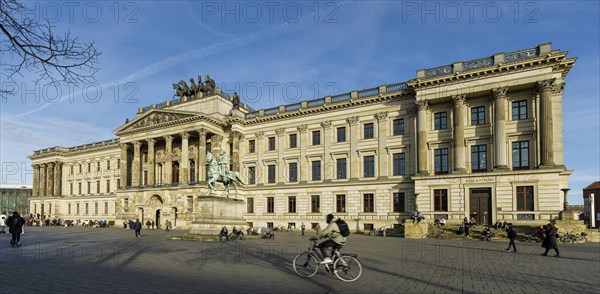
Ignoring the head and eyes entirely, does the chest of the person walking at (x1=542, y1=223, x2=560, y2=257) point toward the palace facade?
no

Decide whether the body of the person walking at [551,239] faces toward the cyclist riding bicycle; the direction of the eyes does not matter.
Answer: no

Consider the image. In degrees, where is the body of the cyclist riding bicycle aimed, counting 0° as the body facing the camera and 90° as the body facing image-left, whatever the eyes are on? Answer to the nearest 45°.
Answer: approximately 90°

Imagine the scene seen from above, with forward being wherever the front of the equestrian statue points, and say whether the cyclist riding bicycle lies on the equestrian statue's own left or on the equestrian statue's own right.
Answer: on the equestrian statue's own left

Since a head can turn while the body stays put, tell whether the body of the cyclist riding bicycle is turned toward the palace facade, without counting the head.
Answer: no

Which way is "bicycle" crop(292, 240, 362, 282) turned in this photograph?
to the viewer's left

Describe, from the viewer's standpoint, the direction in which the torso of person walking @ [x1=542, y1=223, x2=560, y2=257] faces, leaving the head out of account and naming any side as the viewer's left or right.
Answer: facing to the left of the viewer

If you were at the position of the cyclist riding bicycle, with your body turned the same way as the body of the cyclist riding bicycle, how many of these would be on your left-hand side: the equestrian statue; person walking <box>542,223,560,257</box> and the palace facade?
0
